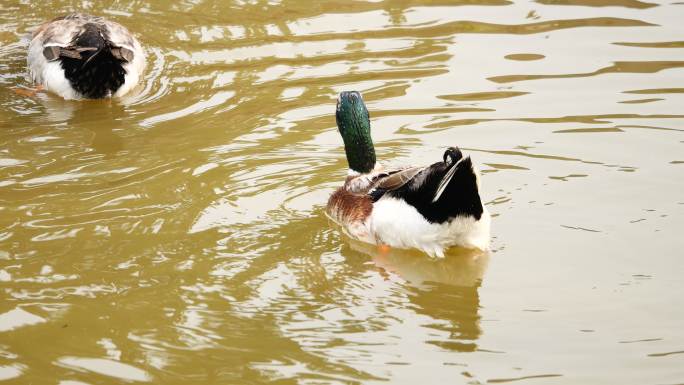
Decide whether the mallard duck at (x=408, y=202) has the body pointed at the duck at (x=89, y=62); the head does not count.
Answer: yes

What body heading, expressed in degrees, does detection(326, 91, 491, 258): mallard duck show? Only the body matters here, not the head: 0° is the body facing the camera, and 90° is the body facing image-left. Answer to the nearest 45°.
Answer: approximately 135°

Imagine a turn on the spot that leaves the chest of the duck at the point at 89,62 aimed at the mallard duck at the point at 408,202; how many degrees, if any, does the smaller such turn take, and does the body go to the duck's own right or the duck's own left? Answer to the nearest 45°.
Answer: approximately 135° to the duck's own right

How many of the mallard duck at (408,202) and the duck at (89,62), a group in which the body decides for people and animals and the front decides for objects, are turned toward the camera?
0

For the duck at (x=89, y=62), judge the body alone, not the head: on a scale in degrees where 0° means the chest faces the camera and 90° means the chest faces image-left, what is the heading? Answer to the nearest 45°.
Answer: approximately 180°
